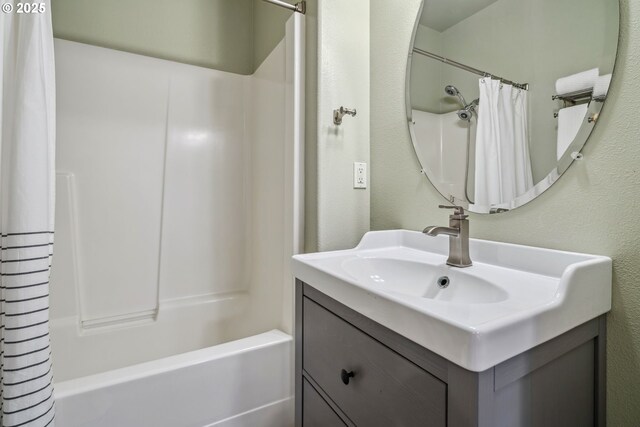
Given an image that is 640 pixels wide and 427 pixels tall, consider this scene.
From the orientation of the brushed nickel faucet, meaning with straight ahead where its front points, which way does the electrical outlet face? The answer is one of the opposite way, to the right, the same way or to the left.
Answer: to the left

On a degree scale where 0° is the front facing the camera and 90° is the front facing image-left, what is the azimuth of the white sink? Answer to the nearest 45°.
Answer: approximately 45°

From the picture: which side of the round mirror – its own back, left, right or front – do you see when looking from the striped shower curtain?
front

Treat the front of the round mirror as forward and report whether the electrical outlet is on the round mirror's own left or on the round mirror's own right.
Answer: on the round mirror's own right

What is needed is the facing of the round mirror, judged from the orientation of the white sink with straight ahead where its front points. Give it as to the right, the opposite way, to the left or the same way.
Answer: the same way

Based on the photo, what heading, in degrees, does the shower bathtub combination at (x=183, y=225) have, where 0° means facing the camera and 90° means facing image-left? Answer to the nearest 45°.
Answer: approximately 315°

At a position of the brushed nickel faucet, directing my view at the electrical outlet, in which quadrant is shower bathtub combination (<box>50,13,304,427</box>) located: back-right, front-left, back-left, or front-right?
front-left

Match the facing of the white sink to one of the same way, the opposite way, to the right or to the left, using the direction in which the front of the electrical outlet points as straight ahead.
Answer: to the right

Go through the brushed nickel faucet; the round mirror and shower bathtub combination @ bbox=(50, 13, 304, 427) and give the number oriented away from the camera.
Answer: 0

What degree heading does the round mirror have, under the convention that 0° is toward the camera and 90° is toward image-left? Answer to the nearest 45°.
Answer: approximately 45°

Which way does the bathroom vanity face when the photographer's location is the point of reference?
facing the viewer and to the left of the viewer

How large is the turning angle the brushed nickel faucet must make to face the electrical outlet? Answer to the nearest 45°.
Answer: approximately 90° to its right

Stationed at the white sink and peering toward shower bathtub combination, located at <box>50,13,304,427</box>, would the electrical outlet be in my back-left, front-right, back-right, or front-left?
front-right
